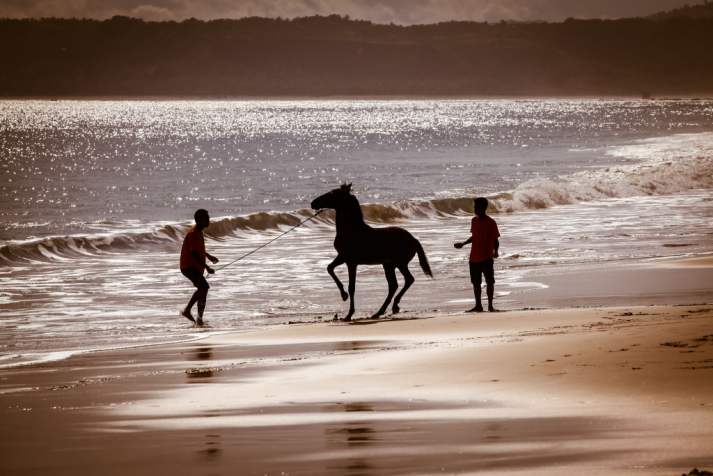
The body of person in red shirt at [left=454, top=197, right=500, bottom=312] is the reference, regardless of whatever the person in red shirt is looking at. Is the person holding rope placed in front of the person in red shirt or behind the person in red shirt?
in front

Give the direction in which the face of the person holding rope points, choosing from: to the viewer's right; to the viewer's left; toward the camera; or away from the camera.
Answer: to the viewer's right

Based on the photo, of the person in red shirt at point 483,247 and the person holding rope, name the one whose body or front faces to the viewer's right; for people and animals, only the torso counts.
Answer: the person holding rope

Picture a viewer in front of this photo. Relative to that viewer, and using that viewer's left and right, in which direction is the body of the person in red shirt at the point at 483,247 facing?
facing the viewer and to the left of the viewer

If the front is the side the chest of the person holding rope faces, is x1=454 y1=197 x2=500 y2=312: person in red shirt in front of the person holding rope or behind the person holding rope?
in front

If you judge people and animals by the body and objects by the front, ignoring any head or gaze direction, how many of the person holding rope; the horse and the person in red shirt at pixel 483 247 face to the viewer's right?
1

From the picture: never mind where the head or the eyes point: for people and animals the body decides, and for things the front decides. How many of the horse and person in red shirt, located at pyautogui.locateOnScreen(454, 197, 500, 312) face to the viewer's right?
0

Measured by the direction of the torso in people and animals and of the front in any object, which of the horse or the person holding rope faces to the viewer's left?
the horse

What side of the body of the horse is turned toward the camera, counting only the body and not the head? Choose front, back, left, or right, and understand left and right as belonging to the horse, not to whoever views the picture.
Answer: left

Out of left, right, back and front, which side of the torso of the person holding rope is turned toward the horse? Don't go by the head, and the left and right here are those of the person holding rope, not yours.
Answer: front

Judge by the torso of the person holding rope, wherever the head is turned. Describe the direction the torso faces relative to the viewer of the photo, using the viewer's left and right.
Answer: facing to the right of the viewer

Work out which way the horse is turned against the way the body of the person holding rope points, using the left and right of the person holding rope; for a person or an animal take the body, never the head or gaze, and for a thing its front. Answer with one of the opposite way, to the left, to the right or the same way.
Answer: the opposite way

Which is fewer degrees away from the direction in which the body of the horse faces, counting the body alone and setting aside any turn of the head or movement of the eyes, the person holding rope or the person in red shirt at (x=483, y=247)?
the person holding rope

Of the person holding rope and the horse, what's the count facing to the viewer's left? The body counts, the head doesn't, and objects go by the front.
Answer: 1

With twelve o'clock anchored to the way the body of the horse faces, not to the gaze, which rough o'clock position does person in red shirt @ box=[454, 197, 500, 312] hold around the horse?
The person in red shirt is roughly at 6 o'clock from the horse.

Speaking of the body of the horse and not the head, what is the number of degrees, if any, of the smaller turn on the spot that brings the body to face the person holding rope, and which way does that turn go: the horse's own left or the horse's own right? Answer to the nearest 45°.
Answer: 0° — it already faces them
